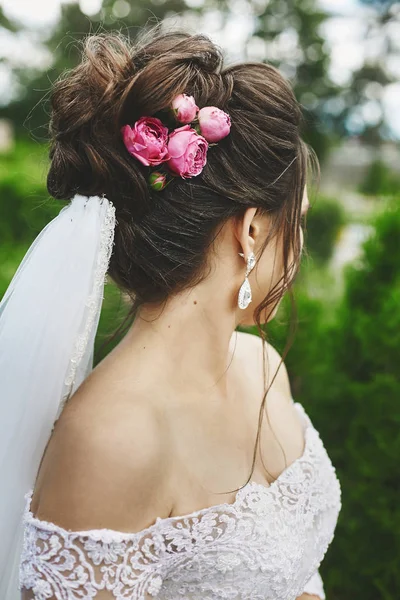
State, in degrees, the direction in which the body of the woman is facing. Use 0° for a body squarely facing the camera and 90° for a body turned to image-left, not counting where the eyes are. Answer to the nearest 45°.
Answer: approximately 225°

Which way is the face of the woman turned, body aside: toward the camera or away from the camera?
away from the camera
